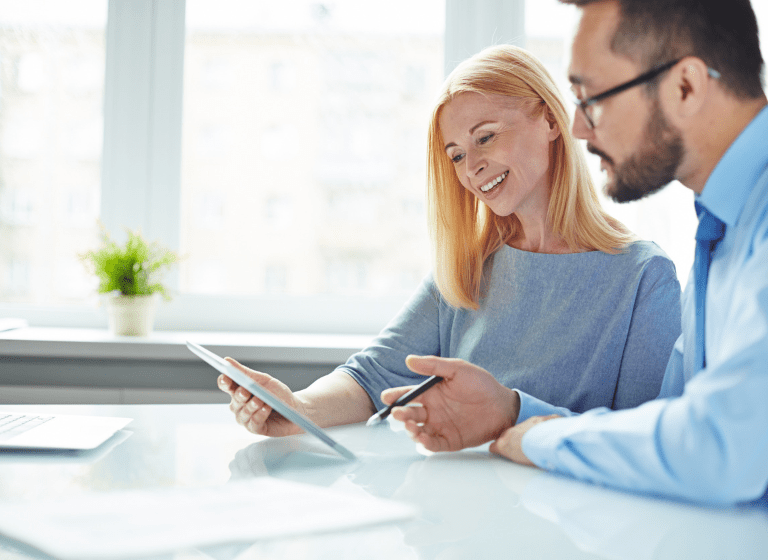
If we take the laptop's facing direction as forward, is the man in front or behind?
in front

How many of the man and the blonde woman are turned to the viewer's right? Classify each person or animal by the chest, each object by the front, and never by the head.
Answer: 0

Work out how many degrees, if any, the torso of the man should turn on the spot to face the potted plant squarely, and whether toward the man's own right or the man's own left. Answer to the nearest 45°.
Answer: approximately 45° to the man's own right

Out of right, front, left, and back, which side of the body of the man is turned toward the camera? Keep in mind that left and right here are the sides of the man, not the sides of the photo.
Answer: left

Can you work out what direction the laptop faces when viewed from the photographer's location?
facing to the right of the viewer

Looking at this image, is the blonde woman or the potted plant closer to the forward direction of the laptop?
the blonde woman

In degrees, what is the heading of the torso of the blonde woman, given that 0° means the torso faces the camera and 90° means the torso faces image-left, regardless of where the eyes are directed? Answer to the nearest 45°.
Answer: approximately 45°

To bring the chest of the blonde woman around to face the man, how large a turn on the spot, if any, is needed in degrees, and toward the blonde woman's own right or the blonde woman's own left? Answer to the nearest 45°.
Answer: approximately 45° to the blonde woman's own left
